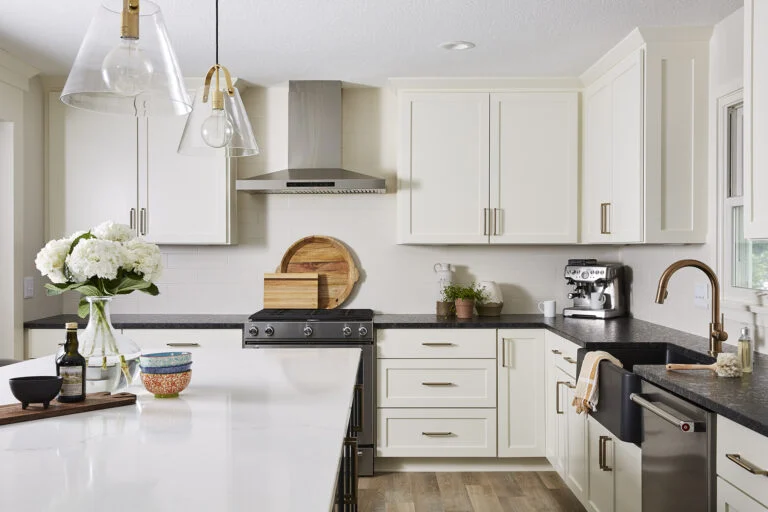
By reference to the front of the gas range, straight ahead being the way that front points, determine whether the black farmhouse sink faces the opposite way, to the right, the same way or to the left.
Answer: to the right

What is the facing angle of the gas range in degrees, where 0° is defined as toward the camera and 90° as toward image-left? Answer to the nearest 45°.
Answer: approximately 0°

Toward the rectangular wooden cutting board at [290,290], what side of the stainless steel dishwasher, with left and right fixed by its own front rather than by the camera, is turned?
right

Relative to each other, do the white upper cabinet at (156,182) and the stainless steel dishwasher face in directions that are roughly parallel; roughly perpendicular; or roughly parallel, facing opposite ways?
roughly perpendicular

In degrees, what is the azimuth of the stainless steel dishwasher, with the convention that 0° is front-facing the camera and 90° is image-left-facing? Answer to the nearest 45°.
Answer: approximately 45°

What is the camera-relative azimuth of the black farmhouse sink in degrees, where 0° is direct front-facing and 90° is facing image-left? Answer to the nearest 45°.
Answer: approximately 45°
